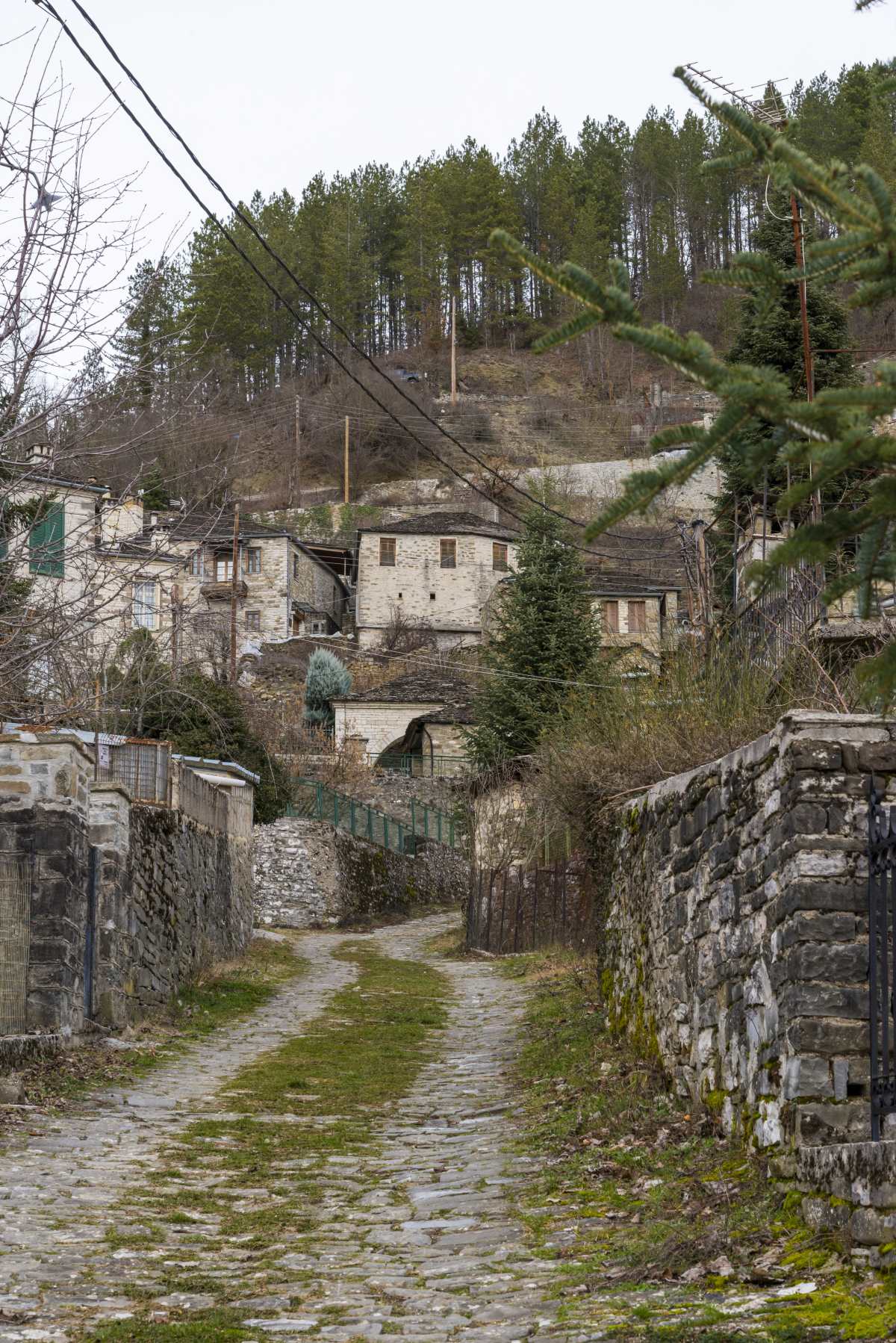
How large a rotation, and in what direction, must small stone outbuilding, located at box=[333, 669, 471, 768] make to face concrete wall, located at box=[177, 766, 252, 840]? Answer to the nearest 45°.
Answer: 0° — it already faces it

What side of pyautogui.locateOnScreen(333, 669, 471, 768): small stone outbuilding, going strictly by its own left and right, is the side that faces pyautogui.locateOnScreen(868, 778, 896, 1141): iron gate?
front

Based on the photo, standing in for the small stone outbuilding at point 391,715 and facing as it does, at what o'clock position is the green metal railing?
The green metal railing is roughly at 12 o'clock from the small stone outbuilding.

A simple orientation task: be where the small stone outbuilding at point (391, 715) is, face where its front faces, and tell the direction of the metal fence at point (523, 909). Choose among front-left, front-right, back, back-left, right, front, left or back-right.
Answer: front

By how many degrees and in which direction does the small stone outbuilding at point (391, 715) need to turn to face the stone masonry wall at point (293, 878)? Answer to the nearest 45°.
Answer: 0° — it already faces it

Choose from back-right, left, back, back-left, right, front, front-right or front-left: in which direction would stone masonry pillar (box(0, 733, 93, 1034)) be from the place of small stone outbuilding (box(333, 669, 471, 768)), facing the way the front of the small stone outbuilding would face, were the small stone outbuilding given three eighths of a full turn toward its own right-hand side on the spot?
back-left

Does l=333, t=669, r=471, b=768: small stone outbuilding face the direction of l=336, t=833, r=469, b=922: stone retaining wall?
yes

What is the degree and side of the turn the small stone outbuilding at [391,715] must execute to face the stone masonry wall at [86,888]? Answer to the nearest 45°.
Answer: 0° — it already faces it

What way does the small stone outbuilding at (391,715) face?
toward the camera
